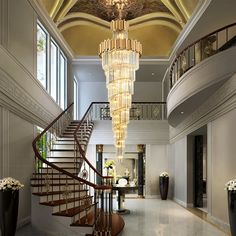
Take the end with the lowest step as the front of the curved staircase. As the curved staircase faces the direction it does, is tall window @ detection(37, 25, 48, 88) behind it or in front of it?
behind

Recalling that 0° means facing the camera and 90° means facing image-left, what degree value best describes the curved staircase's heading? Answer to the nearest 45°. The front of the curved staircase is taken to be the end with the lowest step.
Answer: approximately 315°

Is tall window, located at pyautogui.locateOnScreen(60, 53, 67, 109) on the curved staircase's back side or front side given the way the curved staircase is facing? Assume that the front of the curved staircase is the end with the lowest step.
on the back side

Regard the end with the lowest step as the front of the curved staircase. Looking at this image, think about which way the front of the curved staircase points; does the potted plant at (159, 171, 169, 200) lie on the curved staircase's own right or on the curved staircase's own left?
on the curved staircase's own left

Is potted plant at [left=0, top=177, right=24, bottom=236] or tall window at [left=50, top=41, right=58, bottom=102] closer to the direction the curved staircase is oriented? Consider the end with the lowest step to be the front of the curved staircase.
the potted plant

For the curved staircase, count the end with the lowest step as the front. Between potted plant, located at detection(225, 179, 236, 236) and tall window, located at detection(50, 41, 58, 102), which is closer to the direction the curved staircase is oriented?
the potted plant
